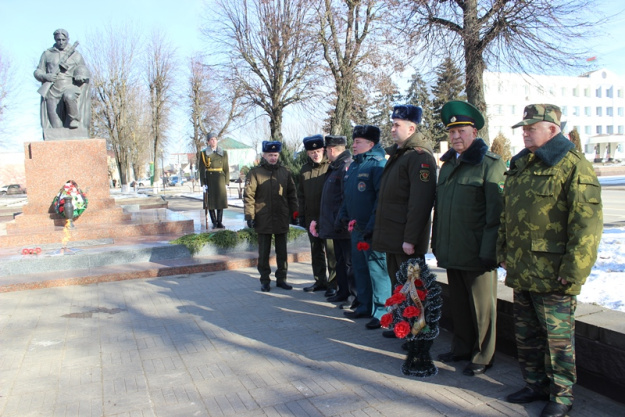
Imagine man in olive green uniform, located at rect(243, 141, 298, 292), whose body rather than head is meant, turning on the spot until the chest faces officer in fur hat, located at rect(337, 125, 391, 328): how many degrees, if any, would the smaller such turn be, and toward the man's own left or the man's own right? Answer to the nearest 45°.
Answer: approximately 45° to the man's own left

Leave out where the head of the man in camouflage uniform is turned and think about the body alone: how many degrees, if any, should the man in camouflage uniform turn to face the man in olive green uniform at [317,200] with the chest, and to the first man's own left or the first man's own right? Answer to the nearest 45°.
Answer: approximately 90° to the first man's own right

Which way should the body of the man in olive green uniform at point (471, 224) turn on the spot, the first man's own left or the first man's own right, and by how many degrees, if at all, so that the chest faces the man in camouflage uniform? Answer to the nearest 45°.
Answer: approximately 90° to the first man's own left

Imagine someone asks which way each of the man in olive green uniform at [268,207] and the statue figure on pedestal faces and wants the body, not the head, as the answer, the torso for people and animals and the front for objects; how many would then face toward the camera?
2

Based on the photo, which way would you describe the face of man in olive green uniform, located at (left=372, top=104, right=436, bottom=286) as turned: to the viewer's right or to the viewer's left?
to the viewer's left
